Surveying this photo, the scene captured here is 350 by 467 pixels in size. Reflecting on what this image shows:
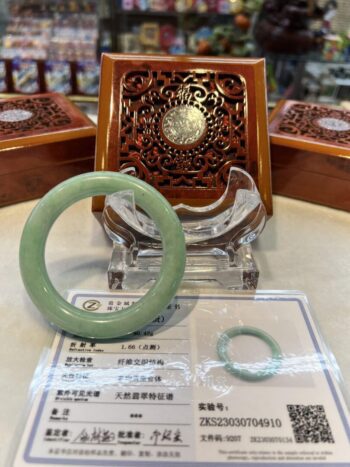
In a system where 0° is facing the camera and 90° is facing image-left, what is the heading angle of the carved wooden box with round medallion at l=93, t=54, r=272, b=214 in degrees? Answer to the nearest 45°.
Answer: approximately 0°
